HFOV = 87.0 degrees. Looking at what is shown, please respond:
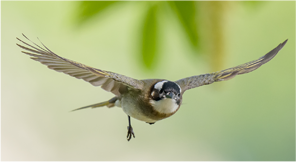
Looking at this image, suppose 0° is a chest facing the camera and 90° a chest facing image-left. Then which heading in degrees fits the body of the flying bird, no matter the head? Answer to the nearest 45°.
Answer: approximately 315°
